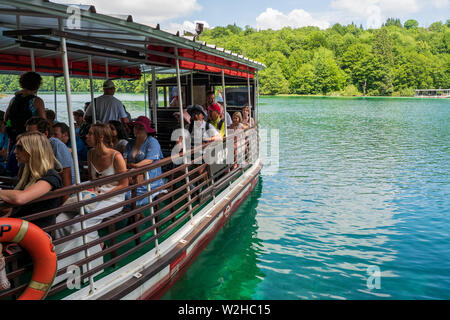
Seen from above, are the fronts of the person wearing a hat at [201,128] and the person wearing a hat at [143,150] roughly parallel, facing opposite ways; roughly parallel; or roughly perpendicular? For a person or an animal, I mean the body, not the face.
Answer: roughly parallel

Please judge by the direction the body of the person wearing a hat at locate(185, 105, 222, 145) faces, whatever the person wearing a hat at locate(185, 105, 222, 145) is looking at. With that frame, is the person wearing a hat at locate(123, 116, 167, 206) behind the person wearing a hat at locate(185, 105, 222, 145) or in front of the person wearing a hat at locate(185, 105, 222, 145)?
in front

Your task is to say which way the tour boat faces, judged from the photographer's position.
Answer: facing away from the viewer and to the right of the viewer

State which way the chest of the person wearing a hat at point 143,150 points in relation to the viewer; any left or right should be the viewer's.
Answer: facing the viewer and to the left of the viewer

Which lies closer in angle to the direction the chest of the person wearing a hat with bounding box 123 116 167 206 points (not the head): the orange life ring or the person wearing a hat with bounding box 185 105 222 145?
the orange life ring

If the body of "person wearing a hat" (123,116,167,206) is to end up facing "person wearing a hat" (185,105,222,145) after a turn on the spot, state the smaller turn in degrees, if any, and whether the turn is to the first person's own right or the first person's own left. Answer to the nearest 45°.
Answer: approximately 180°

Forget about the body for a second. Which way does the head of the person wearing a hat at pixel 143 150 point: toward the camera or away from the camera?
toward the camera
